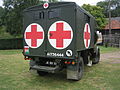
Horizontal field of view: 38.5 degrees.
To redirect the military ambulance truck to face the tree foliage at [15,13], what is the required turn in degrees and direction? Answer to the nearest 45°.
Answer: approximately 45° to its left

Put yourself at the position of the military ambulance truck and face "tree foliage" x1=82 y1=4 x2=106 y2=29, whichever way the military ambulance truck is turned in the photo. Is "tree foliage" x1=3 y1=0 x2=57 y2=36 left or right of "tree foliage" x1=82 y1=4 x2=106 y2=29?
left

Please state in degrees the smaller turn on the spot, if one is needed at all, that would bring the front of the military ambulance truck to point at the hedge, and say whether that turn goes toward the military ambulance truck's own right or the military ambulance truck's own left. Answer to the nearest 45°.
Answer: approximately 45° to the military ambulance truck's own left

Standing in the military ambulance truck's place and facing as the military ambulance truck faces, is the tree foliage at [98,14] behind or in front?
in front
